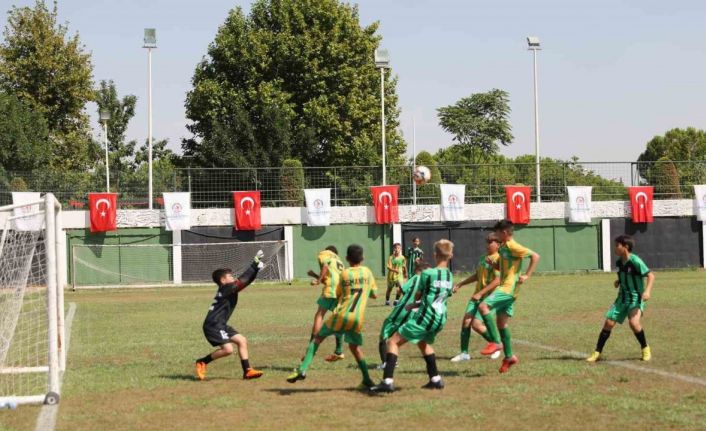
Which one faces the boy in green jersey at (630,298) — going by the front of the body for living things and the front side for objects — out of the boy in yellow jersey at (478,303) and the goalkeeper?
the goalkeeper

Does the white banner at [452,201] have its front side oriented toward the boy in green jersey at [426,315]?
yes

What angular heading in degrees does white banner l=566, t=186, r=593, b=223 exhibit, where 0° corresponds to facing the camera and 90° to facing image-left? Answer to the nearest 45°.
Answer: approximately 0°

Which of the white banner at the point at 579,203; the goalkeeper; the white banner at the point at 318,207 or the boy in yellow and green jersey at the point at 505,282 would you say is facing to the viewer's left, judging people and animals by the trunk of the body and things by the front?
the boy in yellow and green jersey

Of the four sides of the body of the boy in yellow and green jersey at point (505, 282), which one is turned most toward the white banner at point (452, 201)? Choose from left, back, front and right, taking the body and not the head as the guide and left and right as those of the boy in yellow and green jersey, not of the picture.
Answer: right

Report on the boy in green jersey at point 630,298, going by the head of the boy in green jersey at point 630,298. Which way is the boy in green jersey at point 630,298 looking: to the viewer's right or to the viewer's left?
to the viewer's left

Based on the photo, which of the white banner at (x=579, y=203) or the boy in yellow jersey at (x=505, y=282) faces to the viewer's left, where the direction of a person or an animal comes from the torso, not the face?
the boy in yellow jersey

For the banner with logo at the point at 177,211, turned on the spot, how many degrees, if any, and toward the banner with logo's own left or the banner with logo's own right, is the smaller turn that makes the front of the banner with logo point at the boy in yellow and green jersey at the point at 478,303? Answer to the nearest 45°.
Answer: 0° — it already faces them

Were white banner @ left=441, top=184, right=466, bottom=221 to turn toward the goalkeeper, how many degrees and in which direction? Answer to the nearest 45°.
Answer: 0° — it already faces them

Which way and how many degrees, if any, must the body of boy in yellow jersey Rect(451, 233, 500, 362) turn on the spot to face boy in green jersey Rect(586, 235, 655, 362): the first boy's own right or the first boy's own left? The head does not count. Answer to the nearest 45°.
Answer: approximately 135° to the first boy's own left

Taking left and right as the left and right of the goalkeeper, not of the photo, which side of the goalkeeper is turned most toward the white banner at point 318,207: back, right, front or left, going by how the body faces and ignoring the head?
left

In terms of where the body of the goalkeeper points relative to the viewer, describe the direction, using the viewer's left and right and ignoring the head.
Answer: facing to the right of the viewer

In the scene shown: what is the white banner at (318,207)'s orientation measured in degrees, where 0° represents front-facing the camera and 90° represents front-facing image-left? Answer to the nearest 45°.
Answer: approximately 0°
